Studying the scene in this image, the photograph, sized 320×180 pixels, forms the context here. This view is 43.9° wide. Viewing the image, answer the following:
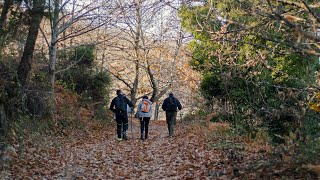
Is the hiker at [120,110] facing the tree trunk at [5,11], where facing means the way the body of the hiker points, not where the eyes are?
no

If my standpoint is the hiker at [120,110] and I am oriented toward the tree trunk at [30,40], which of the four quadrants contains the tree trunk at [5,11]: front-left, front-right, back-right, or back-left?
front-left

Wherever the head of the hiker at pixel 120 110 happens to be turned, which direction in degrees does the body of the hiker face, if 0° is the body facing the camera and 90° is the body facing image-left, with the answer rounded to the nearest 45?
approximately 180°

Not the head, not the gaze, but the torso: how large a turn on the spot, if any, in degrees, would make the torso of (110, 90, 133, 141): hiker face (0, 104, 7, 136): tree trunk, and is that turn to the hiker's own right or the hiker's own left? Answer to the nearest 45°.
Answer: approximately 135° to the hiker's own left

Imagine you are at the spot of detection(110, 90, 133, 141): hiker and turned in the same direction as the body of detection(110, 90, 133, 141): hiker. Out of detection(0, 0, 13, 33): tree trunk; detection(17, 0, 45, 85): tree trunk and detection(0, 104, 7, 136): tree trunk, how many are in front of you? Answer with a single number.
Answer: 0

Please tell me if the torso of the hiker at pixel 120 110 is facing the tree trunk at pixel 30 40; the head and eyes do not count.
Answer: no
